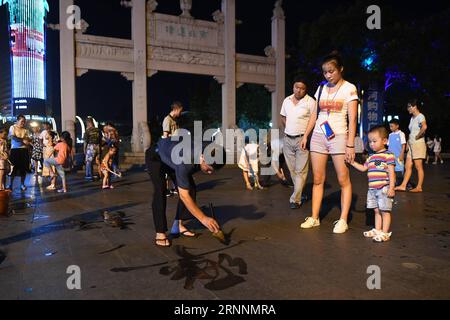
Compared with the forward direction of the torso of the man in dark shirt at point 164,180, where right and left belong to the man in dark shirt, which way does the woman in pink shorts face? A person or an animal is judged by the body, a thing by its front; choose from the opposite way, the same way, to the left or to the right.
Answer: to the right

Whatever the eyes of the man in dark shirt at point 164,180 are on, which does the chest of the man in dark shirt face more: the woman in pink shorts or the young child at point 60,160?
the woman in pink shorts

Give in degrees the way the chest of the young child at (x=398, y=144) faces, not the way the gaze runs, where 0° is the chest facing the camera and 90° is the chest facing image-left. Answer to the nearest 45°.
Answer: approximately 45°
